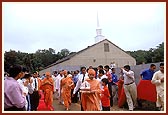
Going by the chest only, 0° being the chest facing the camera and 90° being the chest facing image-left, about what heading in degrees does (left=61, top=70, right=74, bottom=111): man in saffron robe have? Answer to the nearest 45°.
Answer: approximately 0°

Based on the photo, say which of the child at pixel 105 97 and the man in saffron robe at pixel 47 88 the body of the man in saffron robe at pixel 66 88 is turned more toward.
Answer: the child

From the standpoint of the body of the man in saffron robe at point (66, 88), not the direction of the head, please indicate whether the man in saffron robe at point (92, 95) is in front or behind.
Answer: in front

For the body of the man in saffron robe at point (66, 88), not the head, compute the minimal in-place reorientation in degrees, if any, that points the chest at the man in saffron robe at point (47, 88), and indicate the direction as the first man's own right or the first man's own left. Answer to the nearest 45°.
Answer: approximately 45° to the first man's own right

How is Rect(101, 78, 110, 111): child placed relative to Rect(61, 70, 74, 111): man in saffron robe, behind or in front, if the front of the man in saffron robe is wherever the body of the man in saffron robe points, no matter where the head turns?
in front
